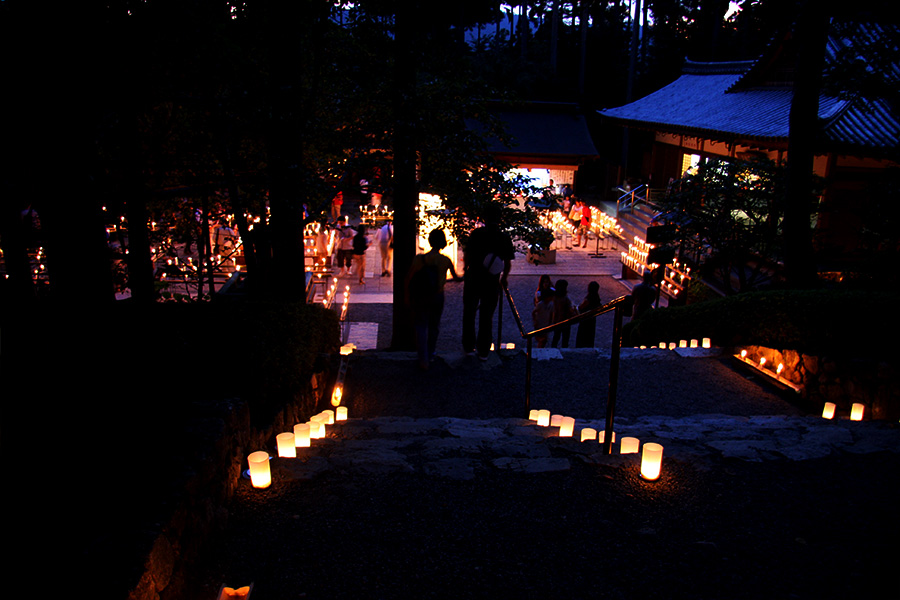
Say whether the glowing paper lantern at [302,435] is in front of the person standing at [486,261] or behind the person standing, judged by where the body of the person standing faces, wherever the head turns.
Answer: behind

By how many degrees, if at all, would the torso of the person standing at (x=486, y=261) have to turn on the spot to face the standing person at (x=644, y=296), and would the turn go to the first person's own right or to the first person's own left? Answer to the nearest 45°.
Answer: approximately 45° to the first person's own right

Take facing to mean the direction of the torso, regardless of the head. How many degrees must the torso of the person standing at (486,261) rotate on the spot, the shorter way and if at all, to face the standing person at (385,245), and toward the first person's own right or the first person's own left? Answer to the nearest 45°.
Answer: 0° — they already face them

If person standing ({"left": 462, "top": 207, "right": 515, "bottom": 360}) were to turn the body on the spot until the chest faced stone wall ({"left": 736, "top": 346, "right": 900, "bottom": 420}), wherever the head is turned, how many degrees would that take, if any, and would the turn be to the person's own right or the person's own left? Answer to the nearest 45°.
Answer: approximately 90° to the person's own right

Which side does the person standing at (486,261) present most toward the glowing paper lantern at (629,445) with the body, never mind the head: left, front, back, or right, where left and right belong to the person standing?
back

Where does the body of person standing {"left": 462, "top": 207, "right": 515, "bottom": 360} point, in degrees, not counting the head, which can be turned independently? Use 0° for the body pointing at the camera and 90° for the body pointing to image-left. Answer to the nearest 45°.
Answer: approximately 180°

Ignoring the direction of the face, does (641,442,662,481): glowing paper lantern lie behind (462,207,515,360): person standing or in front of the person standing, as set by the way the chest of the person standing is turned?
behind

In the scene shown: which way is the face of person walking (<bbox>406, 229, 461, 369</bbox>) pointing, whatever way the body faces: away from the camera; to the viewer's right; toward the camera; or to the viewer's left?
away from the camera

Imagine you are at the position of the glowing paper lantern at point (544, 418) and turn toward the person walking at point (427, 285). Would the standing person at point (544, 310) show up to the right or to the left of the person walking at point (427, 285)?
right

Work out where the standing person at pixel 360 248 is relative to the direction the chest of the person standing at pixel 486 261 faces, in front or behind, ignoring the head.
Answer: in front

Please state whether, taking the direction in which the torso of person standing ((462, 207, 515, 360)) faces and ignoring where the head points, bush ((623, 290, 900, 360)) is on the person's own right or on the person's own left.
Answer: on the person's own right
